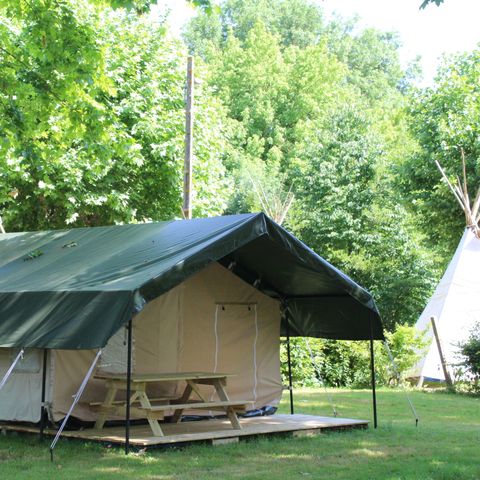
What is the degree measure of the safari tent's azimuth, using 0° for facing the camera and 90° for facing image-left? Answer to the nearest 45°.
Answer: approximately 315°

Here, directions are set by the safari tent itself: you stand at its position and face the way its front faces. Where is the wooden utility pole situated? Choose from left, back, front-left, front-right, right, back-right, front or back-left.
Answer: back-left

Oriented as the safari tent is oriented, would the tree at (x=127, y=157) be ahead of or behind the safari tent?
behind

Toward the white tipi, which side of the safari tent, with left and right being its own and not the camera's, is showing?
left

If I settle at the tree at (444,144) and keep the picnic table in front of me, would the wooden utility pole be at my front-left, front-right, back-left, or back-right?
front-right

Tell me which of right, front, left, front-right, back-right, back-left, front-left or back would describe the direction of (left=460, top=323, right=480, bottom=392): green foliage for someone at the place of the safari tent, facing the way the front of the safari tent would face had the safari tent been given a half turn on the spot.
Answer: right

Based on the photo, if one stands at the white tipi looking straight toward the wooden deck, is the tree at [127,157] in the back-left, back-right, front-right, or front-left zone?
front-right
